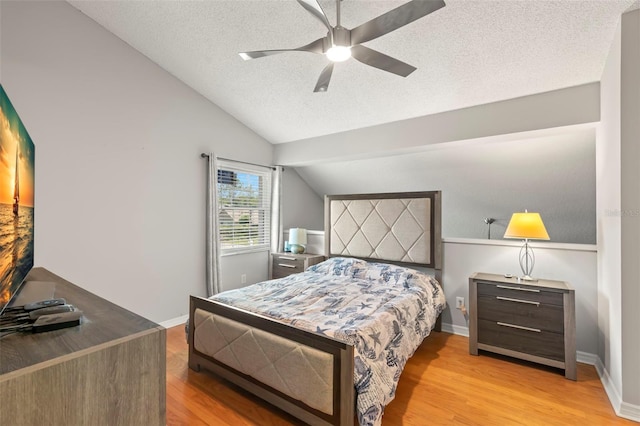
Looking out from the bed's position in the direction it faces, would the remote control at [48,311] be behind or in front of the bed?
in front

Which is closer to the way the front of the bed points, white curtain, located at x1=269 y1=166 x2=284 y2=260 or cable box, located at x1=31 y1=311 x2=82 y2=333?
the cable box

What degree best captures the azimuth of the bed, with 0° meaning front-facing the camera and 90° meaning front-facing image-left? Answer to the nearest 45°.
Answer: approximately 45°

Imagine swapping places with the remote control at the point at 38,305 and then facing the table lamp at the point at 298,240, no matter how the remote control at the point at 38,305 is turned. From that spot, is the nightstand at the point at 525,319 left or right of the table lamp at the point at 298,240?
right

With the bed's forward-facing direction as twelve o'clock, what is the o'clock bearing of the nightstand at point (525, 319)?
The nightstand is roughly at 7 o'clock from the bed.

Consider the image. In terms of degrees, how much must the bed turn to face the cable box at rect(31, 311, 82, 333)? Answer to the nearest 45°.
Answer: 0° — it already faces it

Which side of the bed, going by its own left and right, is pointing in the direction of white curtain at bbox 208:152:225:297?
right

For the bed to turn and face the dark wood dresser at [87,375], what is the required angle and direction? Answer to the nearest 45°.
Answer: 0° — it already faces it

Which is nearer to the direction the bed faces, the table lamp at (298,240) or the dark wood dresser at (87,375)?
the dark wood dresser

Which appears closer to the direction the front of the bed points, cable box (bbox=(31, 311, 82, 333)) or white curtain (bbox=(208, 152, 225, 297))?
the cable box

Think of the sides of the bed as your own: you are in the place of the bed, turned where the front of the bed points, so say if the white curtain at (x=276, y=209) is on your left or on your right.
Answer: on your right
